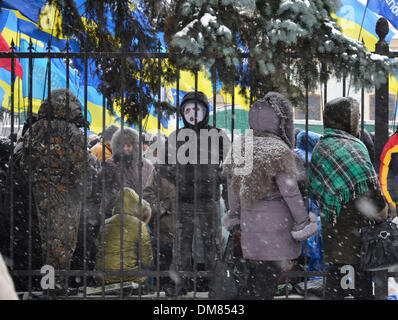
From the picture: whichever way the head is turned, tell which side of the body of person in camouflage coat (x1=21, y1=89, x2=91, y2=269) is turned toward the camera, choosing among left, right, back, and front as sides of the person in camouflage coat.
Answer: back

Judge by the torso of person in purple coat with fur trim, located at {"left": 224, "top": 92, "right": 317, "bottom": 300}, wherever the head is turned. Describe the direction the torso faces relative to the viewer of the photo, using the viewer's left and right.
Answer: facing away from the viewer and to the right of the viewer
